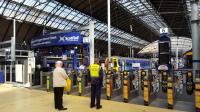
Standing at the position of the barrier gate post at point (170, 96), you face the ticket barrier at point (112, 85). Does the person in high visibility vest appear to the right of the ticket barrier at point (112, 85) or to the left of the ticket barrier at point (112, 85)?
left

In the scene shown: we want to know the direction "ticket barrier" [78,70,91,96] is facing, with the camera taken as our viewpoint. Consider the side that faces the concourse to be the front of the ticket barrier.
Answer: facing the viewer and to the left of the viewer

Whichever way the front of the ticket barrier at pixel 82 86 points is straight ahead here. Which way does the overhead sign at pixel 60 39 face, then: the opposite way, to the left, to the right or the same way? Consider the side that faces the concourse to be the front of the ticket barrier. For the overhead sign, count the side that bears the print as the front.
the same way

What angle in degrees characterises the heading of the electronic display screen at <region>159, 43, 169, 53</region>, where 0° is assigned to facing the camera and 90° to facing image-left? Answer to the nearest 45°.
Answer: approximately 0°

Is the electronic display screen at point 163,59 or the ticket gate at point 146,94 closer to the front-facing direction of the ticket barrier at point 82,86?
the ticket gate

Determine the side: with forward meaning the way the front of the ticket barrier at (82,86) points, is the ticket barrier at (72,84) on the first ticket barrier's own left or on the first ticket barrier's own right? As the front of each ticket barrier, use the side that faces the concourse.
on the first ticket barrier's own right

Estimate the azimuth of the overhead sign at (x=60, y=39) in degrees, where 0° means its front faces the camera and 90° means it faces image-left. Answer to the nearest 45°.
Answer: approximately 45°

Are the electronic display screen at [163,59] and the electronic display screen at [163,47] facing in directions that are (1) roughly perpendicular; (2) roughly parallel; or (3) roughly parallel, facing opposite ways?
roughly parallel

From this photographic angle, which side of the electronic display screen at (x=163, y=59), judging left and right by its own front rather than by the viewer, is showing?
front

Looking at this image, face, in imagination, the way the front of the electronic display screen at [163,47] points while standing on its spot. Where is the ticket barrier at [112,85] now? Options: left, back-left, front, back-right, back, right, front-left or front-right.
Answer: front-right

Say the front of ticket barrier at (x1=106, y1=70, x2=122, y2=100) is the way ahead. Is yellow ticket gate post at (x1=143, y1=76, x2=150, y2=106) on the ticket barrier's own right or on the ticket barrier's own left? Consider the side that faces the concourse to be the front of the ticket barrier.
on the ticket barrier's own left

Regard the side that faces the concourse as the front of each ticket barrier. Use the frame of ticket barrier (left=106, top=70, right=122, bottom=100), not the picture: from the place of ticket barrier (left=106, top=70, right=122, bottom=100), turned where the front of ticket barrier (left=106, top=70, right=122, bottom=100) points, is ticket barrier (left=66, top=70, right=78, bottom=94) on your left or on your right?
on your right

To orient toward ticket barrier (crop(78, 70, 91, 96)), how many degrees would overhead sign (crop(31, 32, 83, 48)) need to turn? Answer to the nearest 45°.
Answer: approximately 45° to its left

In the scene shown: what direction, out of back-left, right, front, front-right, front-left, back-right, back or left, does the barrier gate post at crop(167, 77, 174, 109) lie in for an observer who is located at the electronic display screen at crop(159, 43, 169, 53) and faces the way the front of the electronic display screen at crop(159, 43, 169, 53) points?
front

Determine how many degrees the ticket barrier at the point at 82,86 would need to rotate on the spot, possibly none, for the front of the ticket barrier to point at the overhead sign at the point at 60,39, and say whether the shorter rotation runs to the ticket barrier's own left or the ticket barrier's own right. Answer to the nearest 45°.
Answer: approximately 135° to the ticket barrier's own right

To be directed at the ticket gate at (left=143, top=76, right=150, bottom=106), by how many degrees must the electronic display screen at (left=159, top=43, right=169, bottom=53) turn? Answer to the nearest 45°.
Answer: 0° — it already faces it

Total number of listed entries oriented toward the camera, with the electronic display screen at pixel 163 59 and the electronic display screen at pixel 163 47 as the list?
2
